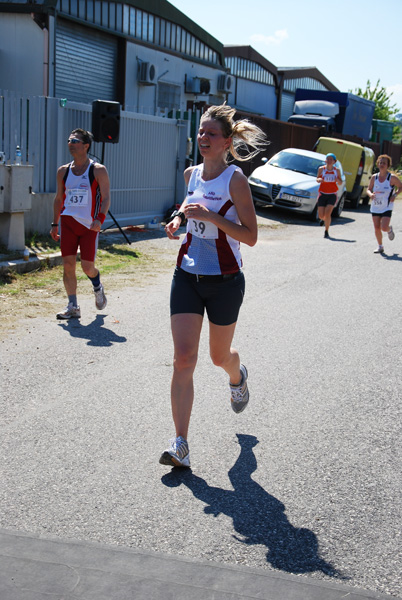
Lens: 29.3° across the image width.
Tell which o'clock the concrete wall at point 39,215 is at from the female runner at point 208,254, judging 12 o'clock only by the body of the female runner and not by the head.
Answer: The concrete wall is roughly at 4 o'clock from the female runner.

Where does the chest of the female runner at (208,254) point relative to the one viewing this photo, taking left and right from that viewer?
facing the viewer and to the left of the viewer

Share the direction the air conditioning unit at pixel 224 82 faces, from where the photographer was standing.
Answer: facing the viewer and to the right of the viewer

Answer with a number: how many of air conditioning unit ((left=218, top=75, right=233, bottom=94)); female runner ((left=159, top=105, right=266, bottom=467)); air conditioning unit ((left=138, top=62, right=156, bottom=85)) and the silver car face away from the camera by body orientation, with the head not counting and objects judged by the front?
0

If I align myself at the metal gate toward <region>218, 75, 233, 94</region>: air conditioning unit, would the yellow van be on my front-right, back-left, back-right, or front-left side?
front-right

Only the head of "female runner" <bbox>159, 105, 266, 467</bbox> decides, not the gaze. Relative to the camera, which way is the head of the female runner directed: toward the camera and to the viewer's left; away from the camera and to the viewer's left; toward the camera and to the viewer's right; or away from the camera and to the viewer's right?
toward the camera and to the viewer's left

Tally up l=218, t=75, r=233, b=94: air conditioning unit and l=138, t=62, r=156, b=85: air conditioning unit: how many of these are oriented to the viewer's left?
0

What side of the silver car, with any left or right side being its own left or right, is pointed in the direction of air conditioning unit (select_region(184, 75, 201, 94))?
right

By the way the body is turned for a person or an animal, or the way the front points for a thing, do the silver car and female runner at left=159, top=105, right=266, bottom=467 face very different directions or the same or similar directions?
same or similar directions

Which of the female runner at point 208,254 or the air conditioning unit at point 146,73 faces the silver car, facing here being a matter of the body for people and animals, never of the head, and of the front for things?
the air conditioning unit

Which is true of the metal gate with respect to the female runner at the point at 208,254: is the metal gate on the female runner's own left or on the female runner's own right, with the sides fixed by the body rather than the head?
on the female runner's own right

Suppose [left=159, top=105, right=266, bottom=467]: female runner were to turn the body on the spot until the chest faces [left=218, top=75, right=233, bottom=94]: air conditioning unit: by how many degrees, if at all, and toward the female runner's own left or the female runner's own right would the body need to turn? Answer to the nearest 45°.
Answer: approximately 135° to the female runner's own right

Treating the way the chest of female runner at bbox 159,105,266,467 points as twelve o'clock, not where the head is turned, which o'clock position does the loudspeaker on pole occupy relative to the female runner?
The loudspeaker on pole is roughly at 4 o'clock from the female runner.

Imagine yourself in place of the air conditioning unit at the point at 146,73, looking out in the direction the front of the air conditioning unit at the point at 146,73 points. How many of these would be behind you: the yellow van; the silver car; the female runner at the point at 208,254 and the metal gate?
0

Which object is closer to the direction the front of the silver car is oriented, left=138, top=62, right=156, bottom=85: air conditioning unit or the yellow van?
the air conditioning unit

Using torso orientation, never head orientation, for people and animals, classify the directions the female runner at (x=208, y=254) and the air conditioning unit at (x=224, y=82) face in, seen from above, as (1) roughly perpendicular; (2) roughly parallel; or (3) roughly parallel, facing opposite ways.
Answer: roughly perpendicular

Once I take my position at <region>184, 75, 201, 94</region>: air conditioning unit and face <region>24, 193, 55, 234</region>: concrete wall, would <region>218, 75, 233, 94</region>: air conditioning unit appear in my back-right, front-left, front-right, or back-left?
back-left

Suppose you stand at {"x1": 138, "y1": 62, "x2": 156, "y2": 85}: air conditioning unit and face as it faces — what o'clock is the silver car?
The silver car is roughly at 12 o'clock from the air conditioning unit.

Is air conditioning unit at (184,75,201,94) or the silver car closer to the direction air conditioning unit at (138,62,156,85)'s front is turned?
the silver car
